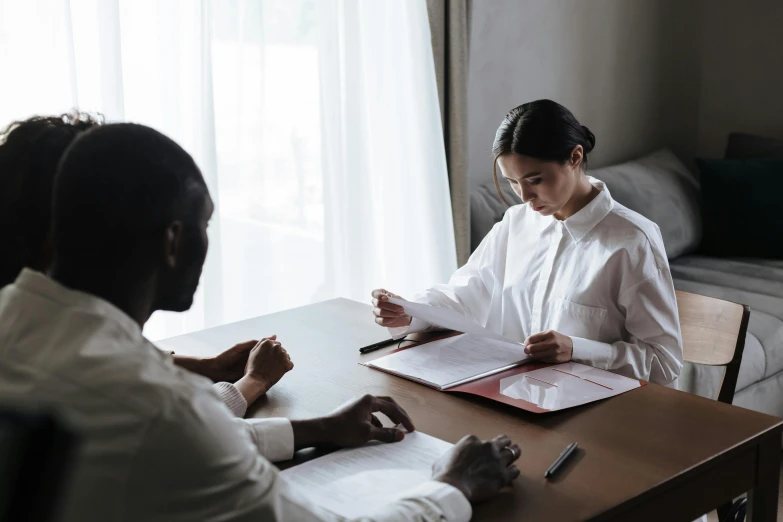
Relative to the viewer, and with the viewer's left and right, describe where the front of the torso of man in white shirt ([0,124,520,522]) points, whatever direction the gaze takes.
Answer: facing away from the viewer and to the right of the viewer

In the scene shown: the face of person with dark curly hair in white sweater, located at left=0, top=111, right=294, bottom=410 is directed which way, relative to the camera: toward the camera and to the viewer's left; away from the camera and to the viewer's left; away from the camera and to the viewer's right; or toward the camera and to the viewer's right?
away from the camera and to the viewer's right

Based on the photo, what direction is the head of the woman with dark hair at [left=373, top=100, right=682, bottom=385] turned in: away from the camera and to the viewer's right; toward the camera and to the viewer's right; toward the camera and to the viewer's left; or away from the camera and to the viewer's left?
toward the camera and to the viewer's left

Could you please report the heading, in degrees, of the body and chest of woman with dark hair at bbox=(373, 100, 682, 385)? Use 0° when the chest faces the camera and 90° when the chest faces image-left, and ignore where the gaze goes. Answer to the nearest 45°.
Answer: approximately 45°

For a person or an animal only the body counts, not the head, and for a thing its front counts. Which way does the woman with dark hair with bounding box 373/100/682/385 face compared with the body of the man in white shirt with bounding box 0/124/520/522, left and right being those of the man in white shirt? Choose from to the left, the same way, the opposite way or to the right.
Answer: the opposite way

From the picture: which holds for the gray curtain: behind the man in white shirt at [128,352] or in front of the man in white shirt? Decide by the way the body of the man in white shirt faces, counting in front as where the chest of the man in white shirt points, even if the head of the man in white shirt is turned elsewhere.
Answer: in front

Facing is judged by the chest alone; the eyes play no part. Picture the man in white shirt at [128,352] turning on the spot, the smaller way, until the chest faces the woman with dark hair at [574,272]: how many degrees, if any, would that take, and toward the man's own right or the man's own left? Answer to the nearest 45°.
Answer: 0° — they already face them

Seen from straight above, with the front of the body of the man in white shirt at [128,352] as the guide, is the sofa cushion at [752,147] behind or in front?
in front

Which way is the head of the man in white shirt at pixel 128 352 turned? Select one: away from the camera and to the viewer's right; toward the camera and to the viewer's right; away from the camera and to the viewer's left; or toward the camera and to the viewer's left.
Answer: away from the camera and to the viewer's right

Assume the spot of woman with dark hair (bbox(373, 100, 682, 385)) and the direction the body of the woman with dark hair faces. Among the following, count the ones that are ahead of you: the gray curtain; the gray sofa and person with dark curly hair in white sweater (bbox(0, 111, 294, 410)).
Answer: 1

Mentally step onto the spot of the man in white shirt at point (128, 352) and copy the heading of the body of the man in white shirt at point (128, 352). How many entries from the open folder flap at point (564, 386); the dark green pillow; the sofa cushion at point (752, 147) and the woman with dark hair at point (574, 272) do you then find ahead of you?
4

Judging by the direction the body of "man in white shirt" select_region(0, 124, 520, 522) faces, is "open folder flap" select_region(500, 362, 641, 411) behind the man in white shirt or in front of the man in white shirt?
in front

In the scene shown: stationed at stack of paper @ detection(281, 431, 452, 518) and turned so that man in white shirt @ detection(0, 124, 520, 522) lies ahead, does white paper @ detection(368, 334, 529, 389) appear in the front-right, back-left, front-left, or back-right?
back-right

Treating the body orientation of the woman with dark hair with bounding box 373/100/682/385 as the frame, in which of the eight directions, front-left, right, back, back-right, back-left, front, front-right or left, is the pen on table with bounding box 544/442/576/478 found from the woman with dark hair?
front-left

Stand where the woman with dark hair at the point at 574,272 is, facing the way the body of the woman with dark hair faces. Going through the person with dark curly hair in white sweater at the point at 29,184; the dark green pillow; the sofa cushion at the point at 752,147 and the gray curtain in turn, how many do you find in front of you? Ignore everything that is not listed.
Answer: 1
